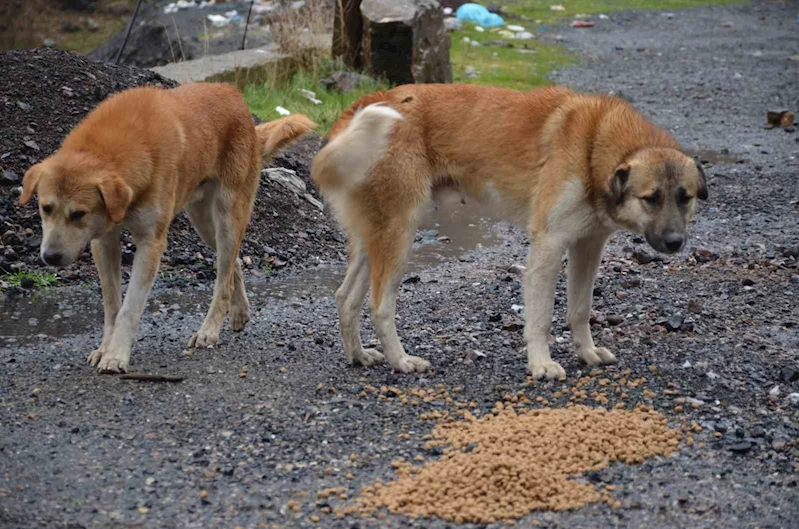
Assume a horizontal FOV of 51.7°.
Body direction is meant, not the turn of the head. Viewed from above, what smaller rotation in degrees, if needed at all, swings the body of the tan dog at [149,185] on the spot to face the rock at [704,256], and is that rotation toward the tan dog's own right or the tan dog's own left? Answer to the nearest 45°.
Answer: approximately 135° to the tan dog's own left

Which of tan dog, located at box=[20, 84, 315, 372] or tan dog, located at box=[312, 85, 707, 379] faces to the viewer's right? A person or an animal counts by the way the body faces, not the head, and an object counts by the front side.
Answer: tan dog, located at box=[312, 85, 707, 379]

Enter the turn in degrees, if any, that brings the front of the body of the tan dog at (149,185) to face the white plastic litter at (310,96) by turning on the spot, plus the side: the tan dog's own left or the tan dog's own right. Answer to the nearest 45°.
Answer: approximately 135° to the tan dog's own right

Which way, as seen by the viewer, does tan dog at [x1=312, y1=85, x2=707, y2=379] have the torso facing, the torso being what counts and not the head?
to the viewer's right

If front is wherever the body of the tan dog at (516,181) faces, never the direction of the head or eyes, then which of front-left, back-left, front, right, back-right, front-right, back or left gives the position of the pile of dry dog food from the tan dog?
right

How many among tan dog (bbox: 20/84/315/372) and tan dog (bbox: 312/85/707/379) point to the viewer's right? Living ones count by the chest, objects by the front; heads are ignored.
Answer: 1

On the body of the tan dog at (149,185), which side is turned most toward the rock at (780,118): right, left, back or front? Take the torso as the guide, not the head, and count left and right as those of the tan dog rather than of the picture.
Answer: back

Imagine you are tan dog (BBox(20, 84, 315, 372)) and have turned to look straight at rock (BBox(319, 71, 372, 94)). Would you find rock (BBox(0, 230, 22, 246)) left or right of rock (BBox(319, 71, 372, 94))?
left

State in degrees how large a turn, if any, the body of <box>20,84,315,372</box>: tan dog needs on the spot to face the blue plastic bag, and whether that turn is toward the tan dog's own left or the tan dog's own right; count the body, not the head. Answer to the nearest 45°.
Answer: approximately 180°

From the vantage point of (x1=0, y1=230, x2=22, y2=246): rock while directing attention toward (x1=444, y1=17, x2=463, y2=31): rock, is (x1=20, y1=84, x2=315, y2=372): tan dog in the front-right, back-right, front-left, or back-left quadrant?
back-right
